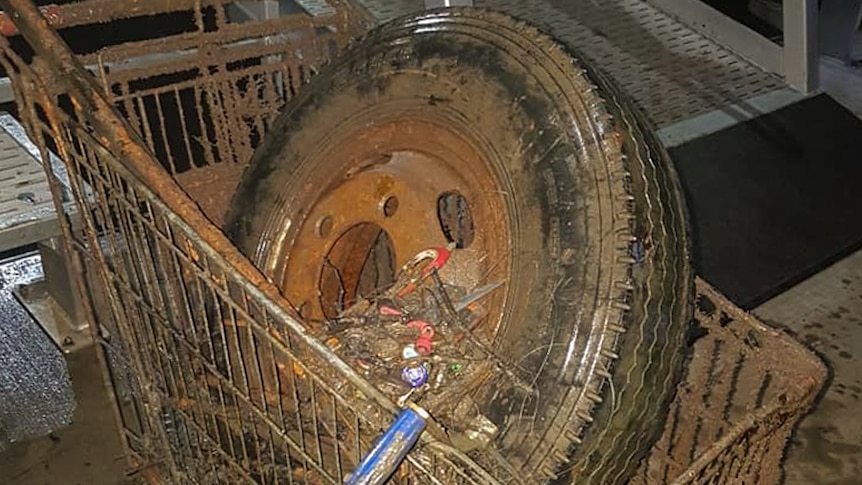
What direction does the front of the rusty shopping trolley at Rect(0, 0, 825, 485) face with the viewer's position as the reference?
facing the viewer and to the right of the viewer

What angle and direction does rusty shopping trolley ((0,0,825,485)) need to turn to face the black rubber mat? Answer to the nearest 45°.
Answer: approximately 90° to its left
